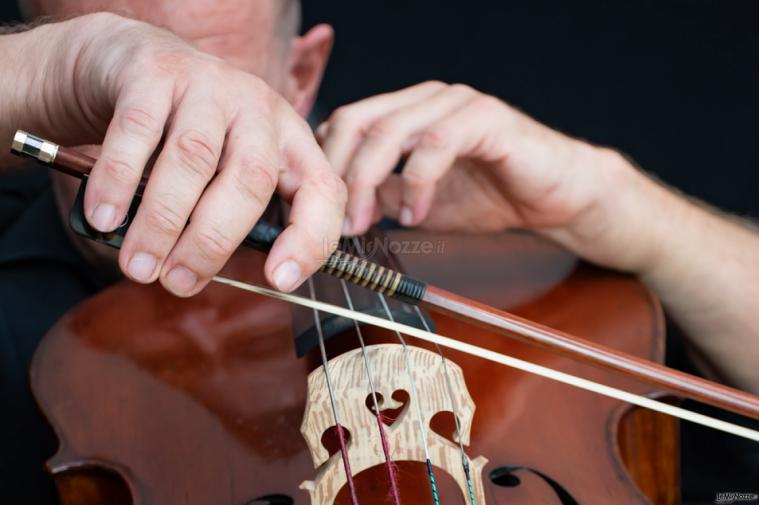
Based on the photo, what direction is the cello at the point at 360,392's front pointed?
toward the camera
